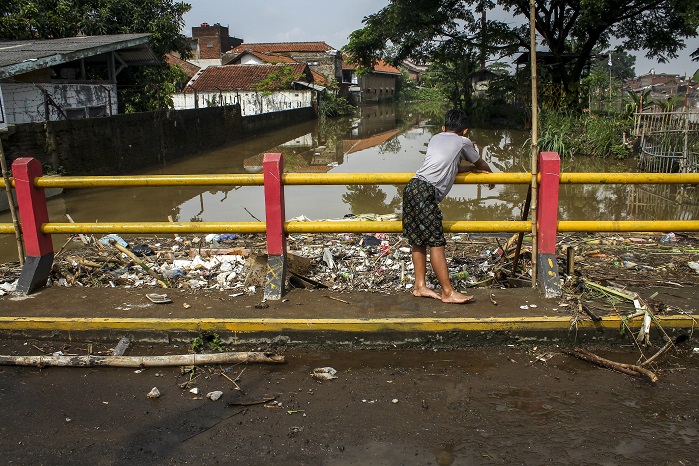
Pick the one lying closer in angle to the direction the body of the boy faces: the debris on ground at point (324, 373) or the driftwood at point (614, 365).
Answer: the driftwood

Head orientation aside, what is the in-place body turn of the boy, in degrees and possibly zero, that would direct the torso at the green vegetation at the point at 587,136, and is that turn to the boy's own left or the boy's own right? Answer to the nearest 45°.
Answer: approximately 45° to the boy's own left

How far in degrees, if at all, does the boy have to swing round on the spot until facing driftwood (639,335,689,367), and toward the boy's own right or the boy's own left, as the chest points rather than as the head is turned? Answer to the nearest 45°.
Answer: approximately 45° to the boy's own right

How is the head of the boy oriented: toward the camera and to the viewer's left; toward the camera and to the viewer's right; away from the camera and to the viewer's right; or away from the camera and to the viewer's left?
away from the camera and to the viewer's right

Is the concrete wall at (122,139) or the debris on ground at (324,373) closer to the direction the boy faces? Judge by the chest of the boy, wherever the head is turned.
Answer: the concrete wall

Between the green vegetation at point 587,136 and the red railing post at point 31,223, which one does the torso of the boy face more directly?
the green vegetation

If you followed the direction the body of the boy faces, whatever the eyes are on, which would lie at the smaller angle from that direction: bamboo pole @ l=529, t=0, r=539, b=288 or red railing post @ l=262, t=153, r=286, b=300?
the bamboo pole

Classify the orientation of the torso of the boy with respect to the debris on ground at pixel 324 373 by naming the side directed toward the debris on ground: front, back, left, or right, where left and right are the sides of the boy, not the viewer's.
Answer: back

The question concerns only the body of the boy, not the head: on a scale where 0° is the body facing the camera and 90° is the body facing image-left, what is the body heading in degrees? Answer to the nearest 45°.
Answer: approximately 225°

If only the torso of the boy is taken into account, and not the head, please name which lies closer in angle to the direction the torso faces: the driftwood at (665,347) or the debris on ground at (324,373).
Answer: the driftwood
